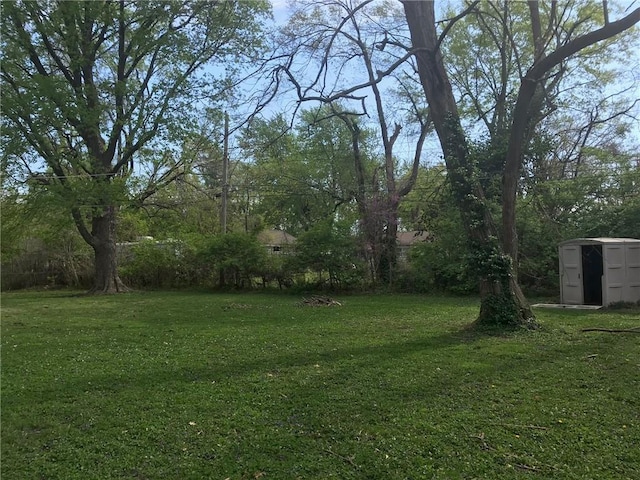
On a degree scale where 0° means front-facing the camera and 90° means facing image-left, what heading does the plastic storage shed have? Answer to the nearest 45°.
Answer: approximately 45°

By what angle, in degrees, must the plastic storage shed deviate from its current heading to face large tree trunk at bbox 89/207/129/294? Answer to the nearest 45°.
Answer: approximately 45° to its right

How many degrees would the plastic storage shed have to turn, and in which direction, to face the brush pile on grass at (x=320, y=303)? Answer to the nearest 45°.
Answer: approximately 45° to its right

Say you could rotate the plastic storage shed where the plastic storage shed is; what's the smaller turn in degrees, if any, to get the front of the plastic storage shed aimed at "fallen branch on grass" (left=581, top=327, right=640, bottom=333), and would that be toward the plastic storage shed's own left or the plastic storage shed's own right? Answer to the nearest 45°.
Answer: approximately 45° to the plastic storage shed's own left
